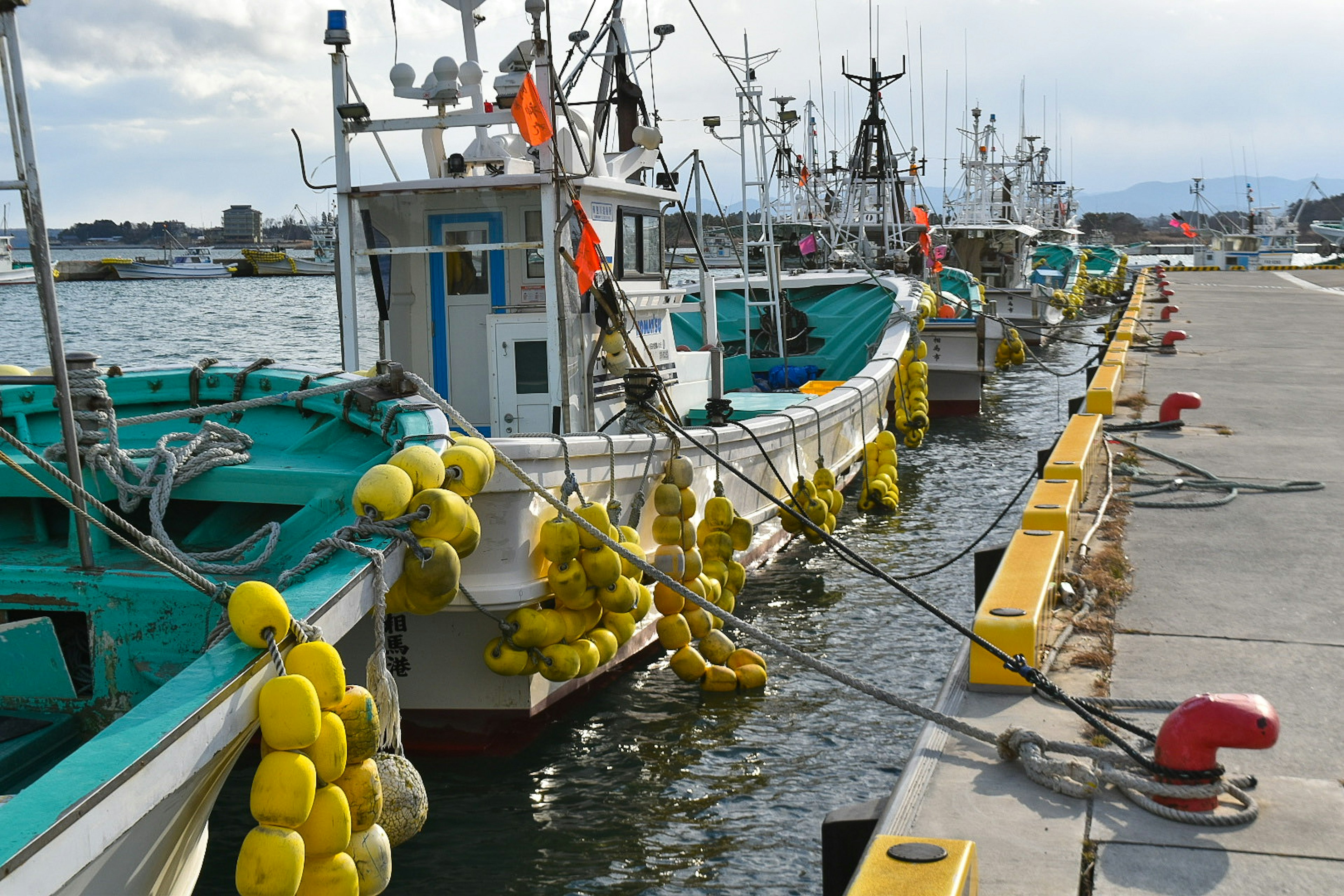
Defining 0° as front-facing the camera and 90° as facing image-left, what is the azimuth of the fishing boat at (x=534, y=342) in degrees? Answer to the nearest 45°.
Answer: approximately 225°

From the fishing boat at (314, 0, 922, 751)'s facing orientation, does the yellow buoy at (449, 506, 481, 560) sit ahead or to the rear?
to the rear

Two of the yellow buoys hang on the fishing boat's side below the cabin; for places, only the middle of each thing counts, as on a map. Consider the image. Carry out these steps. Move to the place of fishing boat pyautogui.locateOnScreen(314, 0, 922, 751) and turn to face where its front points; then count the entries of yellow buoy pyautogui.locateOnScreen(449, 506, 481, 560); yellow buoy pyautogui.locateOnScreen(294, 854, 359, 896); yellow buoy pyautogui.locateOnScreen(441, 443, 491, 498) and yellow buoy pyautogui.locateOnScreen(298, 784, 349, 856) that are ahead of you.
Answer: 0

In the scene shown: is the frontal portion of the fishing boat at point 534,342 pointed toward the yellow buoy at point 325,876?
no

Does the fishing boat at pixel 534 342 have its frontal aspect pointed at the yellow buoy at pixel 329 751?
no

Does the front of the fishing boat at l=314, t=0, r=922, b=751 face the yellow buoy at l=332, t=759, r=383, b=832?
no

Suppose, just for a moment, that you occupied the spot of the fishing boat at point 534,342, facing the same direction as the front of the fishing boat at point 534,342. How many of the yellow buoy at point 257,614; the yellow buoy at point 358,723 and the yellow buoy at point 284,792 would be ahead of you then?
0

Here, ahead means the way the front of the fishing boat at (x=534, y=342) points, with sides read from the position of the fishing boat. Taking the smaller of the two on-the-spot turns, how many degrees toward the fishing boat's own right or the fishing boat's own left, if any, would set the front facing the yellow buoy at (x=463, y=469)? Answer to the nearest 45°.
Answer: approximately 135° to the fishing boat's own right
